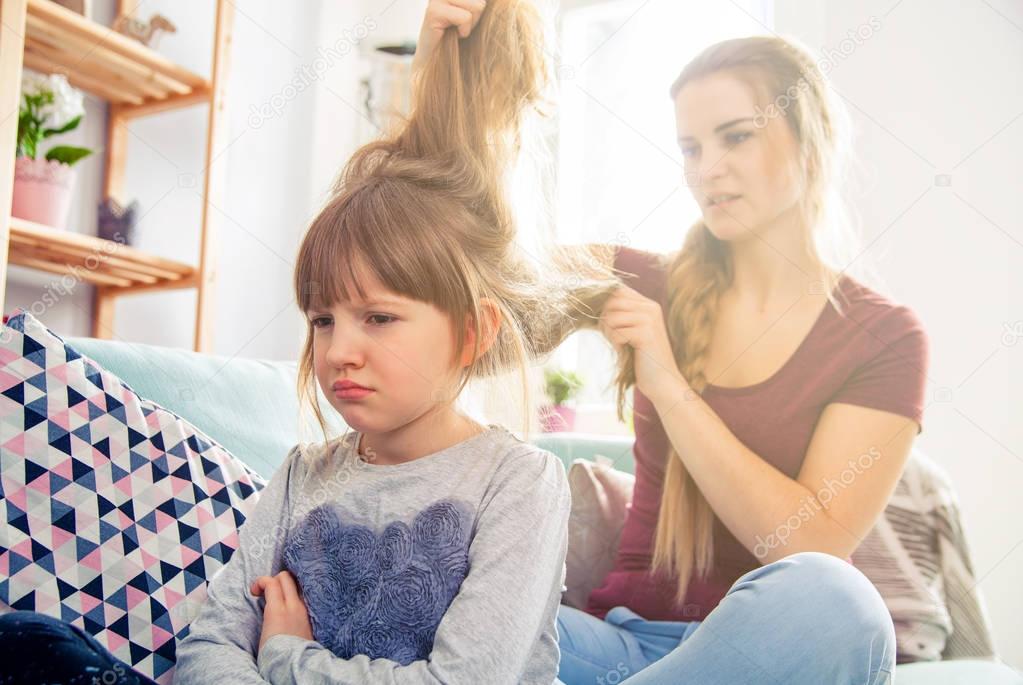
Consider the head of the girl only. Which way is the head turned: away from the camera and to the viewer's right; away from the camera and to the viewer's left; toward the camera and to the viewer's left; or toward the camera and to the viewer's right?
toward the camera and to the viewer's left

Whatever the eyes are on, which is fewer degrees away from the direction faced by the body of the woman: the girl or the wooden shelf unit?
the girl

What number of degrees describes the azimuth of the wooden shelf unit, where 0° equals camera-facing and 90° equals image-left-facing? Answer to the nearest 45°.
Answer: approximately 315°

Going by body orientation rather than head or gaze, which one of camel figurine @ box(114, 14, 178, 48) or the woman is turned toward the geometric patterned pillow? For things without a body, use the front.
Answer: the woman

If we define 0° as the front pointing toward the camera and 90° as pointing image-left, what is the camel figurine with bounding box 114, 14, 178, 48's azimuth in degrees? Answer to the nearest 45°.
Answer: approximately 270°

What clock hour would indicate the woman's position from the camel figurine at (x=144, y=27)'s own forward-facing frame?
The woman is roughly at 2 o'clock from the camel figurine.

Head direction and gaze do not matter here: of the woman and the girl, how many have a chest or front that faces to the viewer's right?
0

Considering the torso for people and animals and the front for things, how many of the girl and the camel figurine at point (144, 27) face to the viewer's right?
1

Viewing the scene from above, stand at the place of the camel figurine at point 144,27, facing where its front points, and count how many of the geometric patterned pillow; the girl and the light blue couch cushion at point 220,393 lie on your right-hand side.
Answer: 3

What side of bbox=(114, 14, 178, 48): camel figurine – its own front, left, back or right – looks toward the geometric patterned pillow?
right

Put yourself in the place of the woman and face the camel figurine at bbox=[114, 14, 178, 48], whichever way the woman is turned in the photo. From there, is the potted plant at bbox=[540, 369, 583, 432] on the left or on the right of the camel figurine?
right

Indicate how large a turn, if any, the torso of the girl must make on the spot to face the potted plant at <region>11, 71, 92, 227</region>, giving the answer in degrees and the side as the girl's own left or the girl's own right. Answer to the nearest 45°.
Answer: approximately 90° to the girl's own right
